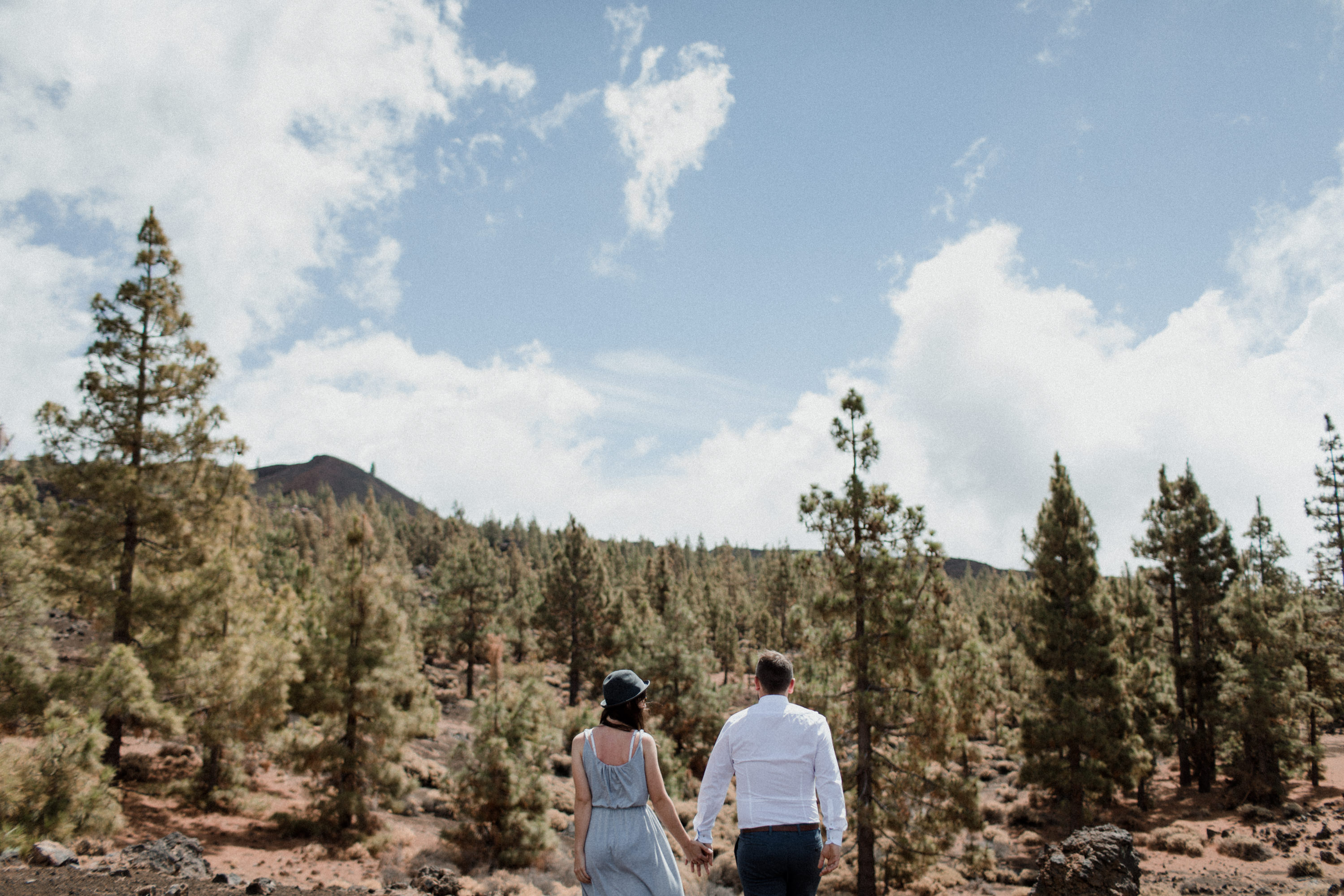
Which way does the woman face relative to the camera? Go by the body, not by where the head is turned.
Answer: away from the camera

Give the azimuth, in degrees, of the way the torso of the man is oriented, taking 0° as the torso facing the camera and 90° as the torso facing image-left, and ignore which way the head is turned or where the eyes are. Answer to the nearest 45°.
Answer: approximately 180°

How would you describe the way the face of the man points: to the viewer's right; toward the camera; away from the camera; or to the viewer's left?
away from the camera

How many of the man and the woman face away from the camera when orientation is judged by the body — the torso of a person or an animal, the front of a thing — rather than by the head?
2
